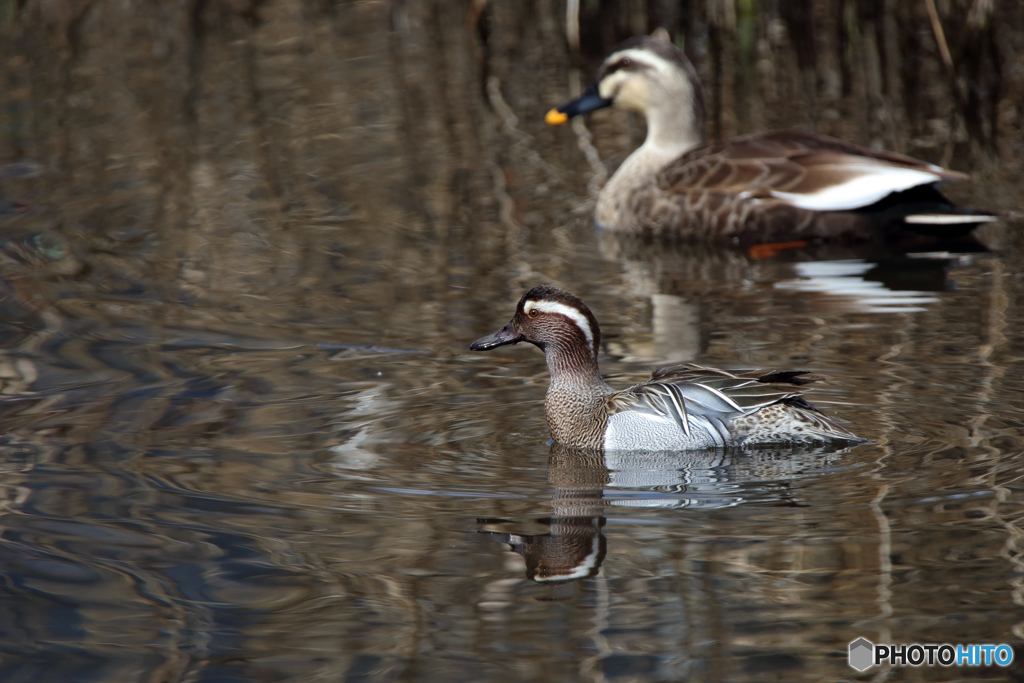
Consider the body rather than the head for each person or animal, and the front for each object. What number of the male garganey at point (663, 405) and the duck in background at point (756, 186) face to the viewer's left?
2

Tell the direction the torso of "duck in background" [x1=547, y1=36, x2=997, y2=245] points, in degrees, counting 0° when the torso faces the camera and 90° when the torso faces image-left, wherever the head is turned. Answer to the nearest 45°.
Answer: approximately 90°

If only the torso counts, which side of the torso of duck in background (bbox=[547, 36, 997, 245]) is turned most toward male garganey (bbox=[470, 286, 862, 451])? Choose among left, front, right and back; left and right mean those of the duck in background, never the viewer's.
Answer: left

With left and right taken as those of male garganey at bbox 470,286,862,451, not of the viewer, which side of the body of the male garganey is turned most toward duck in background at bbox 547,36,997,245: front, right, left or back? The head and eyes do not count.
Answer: right

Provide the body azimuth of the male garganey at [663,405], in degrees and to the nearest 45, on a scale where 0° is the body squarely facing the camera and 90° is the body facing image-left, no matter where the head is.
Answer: approximately 90°
